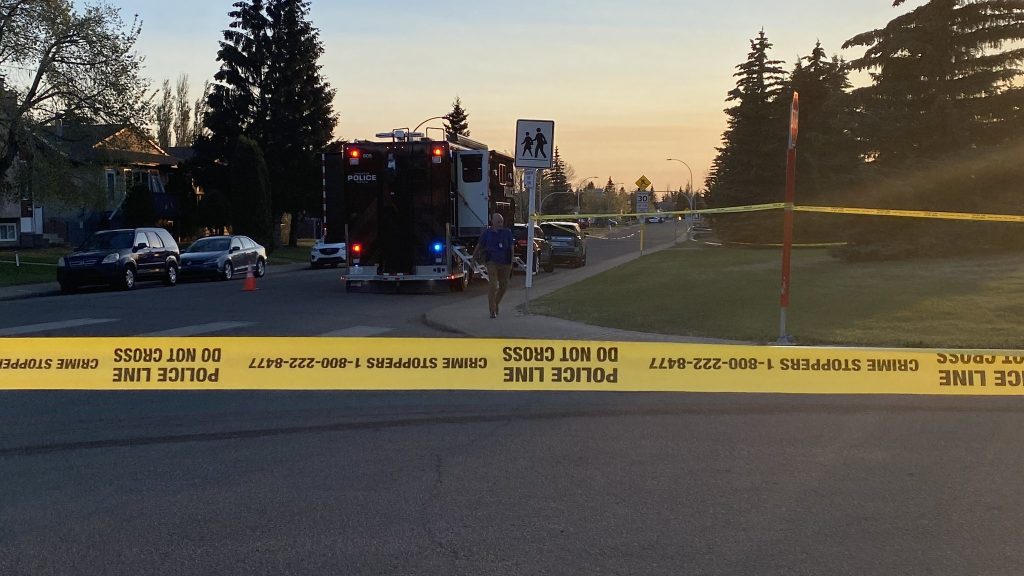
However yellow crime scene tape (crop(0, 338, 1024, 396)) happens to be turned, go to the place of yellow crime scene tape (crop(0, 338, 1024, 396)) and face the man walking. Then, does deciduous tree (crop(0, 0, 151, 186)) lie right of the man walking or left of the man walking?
left

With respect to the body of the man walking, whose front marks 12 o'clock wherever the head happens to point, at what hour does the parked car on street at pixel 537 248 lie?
The parked car on street is roughly at 6 o'clock from the man walking.

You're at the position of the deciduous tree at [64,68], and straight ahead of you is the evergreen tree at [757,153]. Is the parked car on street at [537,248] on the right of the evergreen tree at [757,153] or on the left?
right

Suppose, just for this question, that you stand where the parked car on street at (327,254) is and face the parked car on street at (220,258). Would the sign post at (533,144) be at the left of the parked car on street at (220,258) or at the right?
left

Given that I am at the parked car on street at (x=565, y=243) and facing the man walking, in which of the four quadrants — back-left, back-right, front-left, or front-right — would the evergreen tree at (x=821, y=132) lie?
back-left

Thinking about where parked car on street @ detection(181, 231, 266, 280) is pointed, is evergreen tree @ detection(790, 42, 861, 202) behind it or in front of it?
behind

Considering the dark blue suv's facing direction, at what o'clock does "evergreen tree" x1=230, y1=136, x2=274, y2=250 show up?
The evergreen tree is roughly at 5 o'clock from the dark blue suv.

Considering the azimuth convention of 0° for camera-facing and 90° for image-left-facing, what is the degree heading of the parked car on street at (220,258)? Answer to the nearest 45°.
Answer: approximately 45°

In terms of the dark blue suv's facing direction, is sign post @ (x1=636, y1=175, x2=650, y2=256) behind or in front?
behind

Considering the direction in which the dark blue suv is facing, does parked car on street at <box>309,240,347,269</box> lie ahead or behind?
behind

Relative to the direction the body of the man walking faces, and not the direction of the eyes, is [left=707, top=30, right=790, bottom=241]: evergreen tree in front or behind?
behind

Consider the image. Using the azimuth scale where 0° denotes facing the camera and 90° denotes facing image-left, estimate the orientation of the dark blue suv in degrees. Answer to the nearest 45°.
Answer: approximately 45°

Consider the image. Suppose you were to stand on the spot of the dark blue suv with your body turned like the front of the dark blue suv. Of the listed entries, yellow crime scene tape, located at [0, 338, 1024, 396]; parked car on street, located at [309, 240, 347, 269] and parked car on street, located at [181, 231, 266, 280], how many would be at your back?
2
